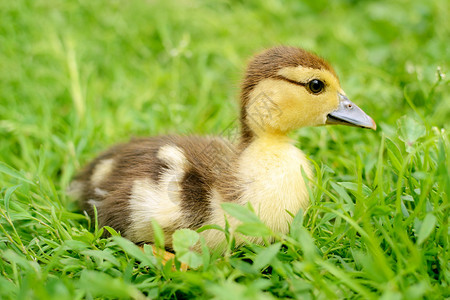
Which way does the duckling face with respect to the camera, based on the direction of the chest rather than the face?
to the viewer's right
